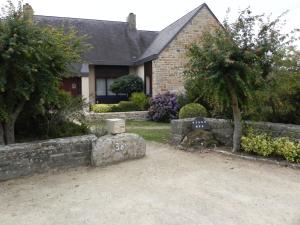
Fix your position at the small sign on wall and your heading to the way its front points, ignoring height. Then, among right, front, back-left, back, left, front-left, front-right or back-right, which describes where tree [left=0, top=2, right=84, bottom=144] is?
front-right

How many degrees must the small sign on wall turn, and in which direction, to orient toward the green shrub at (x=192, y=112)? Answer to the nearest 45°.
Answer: approximately 180°

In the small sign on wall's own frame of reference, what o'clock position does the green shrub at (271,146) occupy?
The green shrub is roughly at 10 o'clock from the small sign on wall.

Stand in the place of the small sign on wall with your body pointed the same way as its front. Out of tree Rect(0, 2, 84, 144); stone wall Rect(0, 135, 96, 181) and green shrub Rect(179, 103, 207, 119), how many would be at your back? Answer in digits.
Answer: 1

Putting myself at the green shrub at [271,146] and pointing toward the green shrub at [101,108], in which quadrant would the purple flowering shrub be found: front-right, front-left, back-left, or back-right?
front-right

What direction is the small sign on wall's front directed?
toward the camera

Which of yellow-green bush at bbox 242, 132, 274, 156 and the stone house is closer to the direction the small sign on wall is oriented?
the yellow-green bush

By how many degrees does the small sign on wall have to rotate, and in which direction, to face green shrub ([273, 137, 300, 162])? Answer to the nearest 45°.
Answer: approximately 45° to its left

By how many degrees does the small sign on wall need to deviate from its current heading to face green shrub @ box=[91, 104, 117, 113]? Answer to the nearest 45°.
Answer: approximately 135° to its right

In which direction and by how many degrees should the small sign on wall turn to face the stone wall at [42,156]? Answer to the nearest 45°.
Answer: approximately 45° to its right
